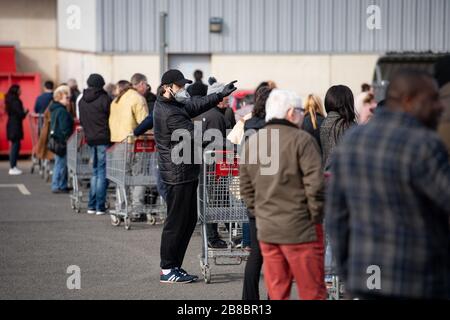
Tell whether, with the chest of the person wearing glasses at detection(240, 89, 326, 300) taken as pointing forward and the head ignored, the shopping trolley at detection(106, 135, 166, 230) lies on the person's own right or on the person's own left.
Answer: on the person's own left

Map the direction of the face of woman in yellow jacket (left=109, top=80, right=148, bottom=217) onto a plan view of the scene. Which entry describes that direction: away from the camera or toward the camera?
away from the camera

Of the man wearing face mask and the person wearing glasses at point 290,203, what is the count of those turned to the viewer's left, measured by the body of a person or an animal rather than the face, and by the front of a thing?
0

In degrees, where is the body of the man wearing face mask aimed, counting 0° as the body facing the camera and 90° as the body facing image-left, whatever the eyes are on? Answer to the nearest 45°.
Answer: approximately 270°

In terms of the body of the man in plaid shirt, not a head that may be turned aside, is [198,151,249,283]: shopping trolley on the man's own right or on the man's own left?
on the man's own left

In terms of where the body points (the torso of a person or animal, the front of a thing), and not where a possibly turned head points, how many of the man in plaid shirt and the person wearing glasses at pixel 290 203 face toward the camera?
0

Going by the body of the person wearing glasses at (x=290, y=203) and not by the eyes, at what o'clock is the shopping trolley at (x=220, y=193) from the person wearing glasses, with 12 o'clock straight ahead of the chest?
The shopping trolley is roughly at 10 o'clock from the person wearing glasses.

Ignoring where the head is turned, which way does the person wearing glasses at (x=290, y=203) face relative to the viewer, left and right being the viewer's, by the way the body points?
facing away from the viewer and to the right of the viewer

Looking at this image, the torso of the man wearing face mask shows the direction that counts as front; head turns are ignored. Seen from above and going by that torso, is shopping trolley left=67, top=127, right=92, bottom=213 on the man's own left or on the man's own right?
on the man's own left
